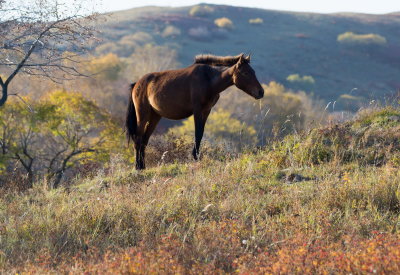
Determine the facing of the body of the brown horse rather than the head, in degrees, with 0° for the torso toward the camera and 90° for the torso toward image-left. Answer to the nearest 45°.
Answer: approximately 270°

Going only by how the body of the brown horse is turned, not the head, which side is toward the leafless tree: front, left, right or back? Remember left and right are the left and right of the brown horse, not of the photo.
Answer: back
